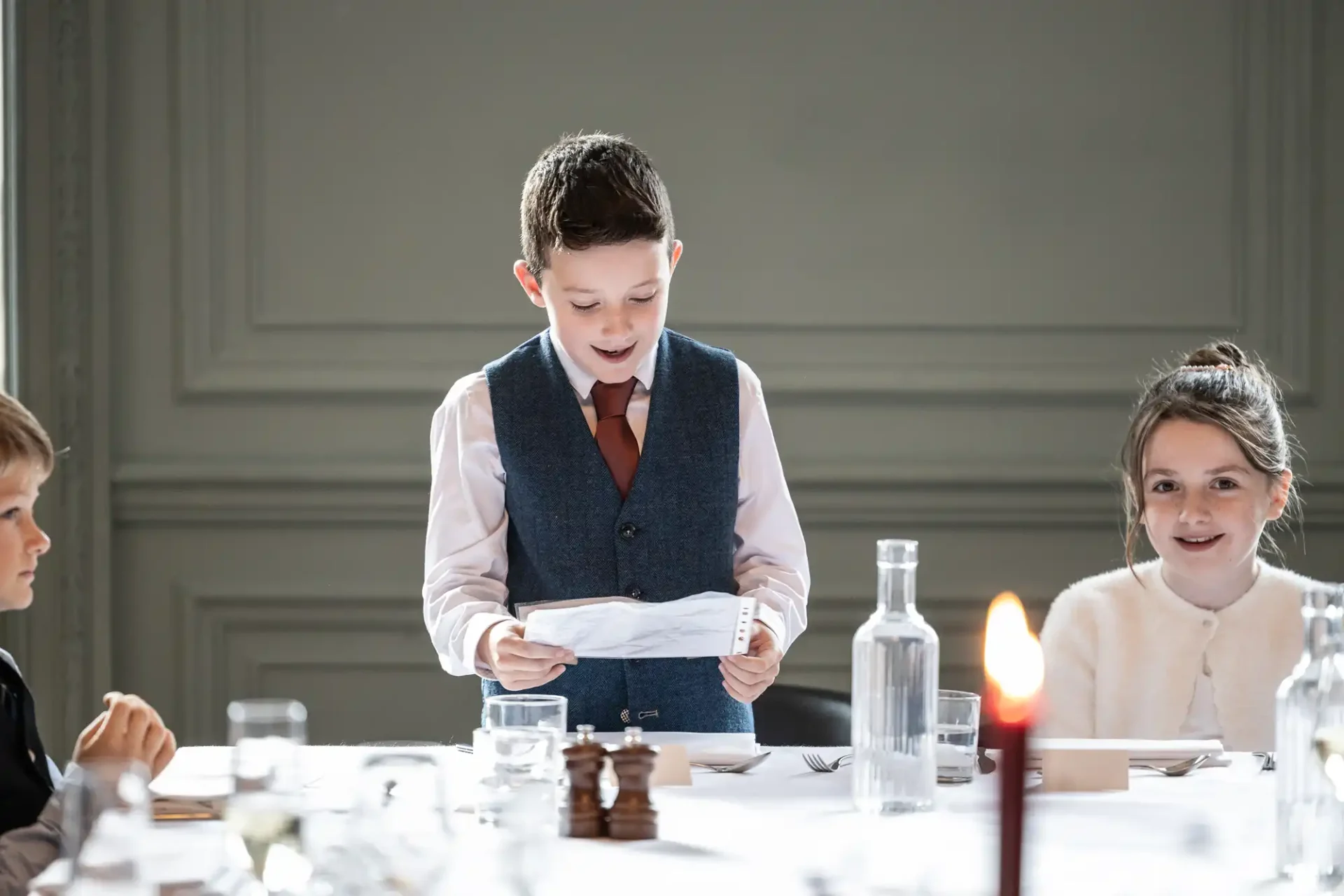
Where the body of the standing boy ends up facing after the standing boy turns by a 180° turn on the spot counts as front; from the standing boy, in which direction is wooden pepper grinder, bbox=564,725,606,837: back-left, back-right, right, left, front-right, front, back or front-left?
back

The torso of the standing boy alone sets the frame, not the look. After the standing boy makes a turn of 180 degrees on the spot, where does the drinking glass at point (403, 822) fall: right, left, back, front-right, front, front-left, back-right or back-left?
back

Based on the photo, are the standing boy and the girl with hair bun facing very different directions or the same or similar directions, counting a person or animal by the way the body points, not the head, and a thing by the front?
same or similar directions

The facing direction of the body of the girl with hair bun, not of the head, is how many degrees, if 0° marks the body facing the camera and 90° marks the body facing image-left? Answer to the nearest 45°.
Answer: approximately 0°

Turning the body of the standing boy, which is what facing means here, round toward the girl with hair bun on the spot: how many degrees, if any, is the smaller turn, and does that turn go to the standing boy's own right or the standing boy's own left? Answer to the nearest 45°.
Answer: approximately 90° to the standing boy's own left

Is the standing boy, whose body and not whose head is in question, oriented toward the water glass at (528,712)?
yes

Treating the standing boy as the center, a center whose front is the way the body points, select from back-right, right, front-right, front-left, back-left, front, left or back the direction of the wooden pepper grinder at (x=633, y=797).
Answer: front

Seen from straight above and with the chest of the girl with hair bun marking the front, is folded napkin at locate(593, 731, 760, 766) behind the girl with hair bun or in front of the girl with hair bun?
in front

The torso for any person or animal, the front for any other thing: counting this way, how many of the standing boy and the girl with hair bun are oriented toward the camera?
2

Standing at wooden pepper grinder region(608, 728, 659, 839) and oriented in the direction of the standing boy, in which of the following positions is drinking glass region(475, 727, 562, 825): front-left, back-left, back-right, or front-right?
front-left

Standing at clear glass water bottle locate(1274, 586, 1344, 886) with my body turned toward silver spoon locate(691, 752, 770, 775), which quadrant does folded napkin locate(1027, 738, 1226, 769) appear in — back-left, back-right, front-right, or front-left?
front-right

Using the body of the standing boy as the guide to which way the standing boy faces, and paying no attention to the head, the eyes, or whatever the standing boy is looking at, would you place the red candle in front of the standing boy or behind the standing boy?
in front

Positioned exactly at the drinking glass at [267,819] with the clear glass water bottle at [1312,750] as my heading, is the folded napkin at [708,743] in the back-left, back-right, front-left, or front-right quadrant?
front-left

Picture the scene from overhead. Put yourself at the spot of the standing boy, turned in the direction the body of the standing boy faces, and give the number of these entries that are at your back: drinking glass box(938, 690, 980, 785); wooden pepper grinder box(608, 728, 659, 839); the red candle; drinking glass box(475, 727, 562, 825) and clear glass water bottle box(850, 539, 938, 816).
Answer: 0

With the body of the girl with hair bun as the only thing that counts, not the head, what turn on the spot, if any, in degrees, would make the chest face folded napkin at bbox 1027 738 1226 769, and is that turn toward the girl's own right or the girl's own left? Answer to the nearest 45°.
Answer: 0° — they already face it
